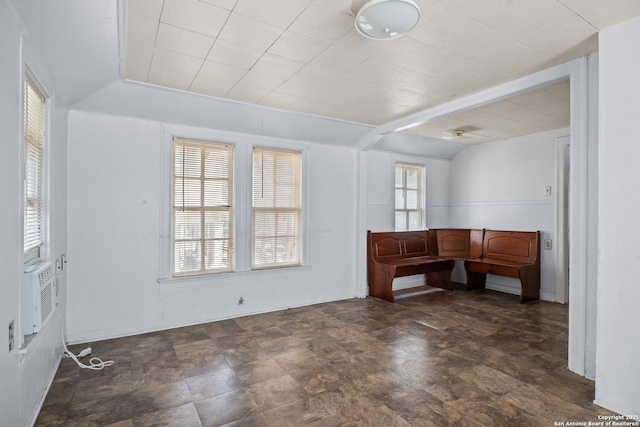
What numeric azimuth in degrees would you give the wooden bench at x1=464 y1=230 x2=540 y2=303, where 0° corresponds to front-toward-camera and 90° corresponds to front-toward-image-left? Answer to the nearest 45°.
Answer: approximately 45°

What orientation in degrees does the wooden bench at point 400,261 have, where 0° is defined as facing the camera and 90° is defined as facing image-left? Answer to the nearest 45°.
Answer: approximately 315°

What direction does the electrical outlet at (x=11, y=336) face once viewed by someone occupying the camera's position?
facing to the right of the viewer

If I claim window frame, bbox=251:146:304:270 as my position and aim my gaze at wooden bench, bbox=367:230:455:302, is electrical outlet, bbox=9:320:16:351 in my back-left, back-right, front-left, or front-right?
back-right

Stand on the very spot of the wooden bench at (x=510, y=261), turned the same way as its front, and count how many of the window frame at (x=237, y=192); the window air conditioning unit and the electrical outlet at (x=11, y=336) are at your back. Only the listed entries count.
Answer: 0

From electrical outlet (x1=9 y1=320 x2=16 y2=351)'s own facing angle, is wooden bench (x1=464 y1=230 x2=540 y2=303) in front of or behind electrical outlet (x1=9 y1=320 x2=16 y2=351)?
in front

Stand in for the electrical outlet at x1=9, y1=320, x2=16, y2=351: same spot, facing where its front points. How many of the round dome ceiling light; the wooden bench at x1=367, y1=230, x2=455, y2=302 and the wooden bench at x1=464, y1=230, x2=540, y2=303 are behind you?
0

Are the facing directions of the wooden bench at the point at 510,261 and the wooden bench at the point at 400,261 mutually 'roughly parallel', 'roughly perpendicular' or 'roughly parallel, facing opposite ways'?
roughly perpendicular

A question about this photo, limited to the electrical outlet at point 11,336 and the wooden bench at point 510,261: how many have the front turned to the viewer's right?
1

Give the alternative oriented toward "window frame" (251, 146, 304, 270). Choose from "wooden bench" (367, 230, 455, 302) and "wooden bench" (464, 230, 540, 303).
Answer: "wooden bench" (464, 230, 540, 303)

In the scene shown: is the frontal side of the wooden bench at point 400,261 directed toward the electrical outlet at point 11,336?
no

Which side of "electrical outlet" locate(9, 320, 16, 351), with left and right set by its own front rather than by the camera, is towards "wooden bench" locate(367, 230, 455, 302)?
front

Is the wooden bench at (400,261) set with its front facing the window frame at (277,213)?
no

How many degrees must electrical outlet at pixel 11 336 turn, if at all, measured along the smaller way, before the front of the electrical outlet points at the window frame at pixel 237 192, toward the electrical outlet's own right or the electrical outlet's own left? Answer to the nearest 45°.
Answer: approximately 45° to the electrical outlet's own left

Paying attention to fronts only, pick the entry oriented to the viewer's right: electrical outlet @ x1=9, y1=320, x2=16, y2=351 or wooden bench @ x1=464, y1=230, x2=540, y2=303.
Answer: the electrical outlet

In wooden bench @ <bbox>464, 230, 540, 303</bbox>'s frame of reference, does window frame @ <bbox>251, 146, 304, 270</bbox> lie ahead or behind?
ahead

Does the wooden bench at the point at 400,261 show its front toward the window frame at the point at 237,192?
no
